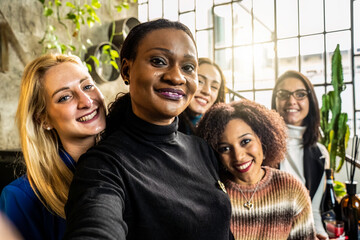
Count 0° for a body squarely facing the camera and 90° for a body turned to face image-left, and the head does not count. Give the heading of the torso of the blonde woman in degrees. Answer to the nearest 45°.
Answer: approximately 315°

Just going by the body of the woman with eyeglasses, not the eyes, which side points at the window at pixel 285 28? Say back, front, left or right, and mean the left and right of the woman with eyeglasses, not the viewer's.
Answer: back

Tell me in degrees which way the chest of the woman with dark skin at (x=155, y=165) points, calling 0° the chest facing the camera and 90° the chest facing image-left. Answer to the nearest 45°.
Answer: approximately 315°

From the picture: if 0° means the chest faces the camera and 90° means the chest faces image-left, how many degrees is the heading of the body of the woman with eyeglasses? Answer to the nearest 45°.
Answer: approximately 0°

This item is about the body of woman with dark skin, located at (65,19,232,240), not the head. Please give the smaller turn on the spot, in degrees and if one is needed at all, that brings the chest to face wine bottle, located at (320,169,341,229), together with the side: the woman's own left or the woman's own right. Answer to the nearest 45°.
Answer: approximately 90° to the woman's own left

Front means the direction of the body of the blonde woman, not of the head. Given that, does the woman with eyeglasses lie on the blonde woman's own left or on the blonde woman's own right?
on the blonde woman's own left
